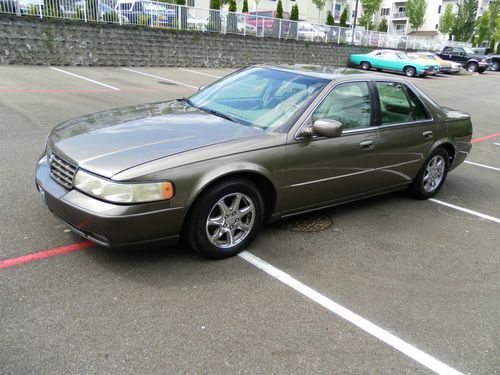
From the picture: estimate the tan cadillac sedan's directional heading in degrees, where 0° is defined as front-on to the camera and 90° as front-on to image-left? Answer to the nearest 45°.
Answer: approximately 45°

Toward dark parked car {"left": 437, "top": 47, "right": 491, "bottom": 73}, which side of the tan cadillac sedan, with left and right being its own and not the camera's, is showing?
back

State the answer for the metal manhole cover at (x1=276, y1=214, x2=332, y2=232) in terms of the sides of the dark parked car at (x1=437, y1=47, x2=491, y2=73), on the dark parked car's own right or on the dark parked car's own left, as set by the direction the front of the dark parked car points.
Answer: on the dark parked car's own right

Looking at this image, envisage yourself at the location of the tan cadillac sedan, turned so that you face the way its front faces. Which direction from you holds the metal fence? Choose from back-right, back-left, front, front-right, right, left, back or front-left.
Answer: back-right

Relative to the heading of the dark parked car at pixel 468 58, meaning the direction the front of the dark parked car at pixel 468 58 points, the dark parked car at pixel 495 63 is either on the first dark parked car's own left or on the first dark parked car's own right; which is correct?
on the first dark parked car's own left

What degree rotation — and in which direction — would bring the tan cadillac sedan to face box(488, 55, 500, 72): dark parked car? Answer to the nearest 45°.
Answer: approximately 180°
